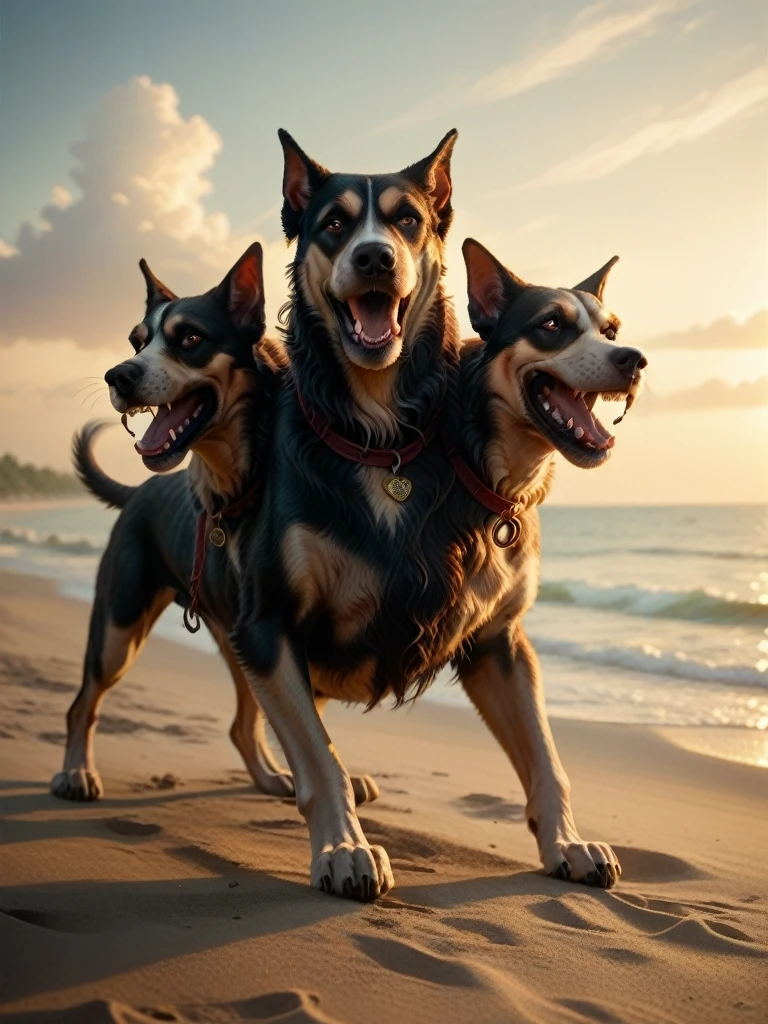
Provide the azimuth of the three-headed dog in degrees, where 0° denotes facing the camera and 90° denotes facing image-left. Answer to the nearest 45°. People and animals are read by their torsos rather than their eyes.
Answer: approximately 315°
